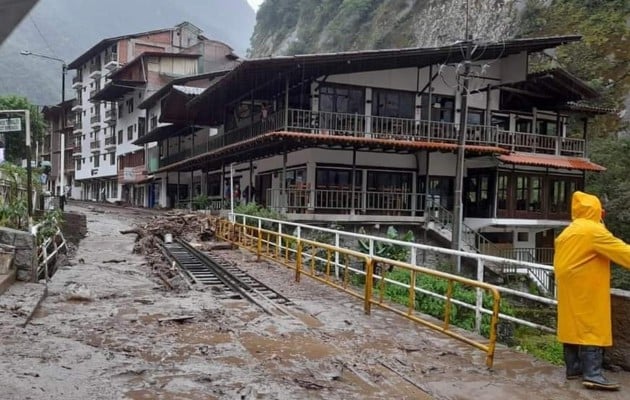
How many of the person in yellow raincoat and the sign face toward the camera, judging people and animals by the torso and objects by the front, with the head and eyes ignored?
1

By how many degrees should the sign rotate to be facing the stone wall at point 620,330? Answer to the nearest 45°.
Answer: approximately 45° to its left

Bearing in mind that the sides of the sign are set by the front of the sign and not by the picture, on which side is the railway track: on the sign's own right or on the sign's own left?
on the sign's own left

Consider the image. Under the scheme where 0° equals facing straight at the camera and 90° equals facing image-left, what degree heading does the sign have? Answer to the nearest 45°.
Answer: approximately 0°

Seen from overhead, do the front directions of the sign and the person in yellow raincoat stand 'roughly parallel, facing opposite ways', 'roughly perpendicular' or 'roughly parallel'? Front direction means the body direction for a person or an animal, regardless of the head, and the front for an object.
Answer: roughly perpendicular
